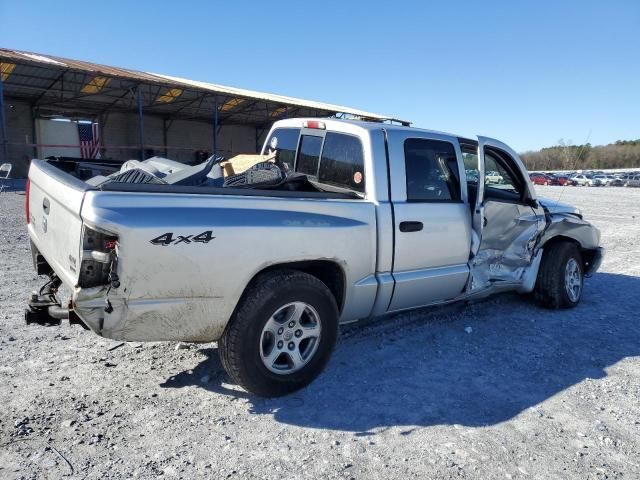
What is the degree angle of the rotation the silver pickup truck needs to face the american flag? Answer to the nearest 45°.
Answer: approximately 90° to its left

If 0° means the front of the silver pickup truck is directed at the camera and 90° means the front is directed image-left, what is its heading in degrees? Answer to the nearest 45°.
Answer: approximately 225°

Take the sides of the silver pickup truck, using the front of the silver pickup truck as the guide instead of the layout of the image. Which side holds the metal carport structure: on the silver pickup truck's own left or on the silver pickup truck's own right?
on the silver pickup truck's own left
